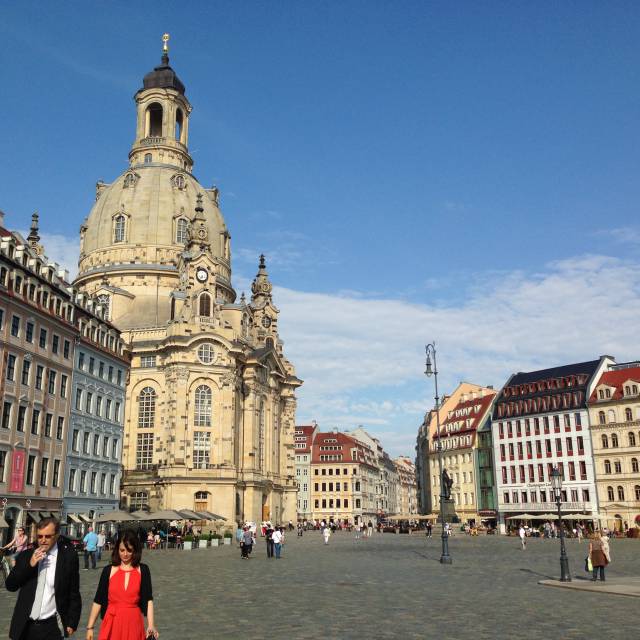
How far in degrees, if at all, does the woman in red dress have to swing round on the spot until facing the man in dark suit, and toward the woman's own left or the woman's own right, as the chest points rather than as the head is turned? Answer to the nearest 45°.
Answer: approximately 90° to the woman's own right

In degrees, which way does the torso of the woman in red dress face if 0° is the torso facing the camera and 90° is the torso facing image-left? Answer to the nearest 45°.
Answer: approximately 0°

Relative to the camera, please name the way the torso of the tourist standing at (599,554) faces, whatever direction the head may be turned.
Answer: away from the camera

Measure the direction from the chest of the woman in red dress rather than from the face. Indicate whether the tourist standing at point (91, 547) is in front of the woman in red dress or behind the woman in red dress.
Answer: behind

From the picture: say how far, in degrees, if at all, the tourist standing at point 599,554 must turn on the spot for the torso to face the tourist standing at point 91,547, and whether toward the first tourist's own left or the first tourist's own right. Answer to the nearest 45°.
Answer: approximately 90° to the first tourist's own left

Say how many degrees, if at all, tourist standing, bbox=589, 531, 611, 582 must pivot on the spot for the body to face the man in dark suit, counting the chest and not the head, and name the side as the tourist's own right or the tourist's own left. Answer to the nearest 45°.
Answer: approximately 180°
